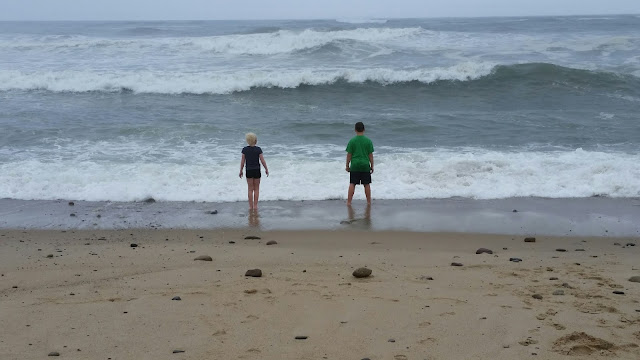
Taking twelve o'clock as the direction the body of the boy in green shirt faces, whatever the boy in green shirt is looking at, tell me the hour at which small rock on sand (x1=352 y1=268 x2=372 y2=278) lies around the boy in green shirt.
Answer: The small rock on sand is roughly at 6 o'clock from the boy in green shirt.

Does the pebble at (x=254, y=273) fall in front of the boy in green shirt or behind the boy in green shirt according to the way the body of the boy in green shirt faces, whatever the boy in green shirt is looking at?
behind

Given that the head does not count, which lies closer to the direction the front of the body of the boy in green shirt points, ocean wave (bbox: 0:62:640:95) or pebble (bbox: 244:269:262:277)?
the ocean wave

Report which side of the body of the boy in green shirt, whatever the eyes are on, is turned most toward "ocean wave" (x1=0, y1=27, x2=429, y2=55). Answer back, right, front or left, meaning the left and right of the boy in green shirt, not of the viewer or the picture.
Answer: front

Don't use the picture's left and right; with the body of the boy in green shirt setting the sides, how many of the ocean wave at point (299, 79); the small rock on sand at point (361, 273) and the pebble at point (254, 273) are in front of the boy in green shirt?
1

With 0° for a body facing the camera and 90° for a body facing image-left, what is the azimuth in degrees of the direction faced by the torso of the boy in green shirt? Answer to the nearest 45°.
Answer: approximately 180°

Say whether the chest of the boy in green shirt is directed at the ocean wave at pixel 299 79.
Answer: yes

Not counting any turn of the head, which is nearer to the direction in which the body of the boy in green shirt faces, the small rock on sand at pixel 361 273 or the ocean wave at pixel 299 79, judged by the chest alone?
the ocean wave

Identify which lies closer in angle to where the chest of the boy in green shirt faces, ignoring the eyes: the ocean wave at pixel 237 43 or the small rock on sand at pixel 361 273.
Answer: the ocean wave
